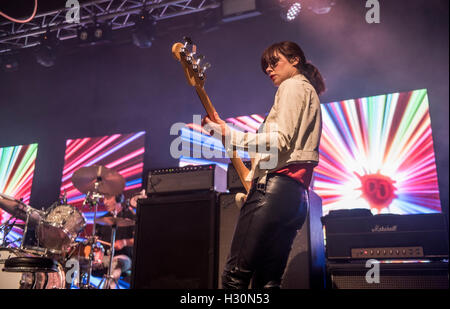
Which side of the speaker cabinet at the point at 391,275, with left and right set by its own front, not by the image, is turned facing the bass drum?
right

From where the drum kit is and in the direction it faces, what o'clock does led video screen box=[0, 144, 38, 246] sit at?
The led video screen is roughly at 4 o'clock from the drum kit.

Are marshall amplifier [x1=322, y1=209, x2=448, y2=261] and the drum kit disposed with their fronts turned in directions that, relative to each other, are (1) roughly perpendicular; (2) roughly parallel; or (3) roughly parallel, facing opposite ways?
roughly parallel

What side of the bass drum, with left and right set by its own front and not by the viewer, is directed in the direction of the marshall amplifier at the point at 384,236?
left

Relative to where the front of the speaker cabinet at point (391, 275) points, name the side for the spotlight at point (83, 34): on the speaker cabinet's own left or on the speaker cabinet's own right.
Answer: on the speaker cabinet's own right

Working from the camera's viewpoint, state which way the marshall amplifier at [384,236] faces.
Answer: facing the viewer

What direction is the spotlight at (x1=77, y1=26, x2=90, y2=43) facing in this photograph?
toward the camera

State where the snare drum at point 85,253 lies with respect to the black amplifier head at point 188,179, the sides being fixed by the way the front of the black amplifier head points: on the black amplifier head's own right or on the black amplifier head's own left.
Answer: on the black amplifier head's own right

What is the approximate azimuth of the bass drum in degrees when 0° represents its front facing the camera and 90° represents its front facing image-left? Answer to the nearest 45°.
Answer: approximately 45°

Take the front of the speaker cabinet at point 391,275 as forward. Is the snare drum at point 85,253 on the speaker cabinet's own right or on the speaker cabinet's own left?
on the speaker cabinet's own right

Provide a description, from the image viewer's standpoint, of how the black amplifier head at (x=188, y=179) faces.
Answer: facing the viewer and to the left of the viewer

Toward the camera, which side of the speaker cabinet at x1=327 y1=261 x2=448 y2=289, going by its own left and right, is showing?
front
